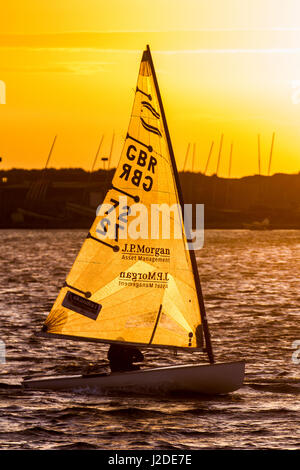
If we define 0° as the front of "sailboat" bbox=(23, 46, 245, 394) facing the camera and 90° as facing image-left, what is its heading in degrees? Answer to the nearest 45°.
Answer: approximately 270°
